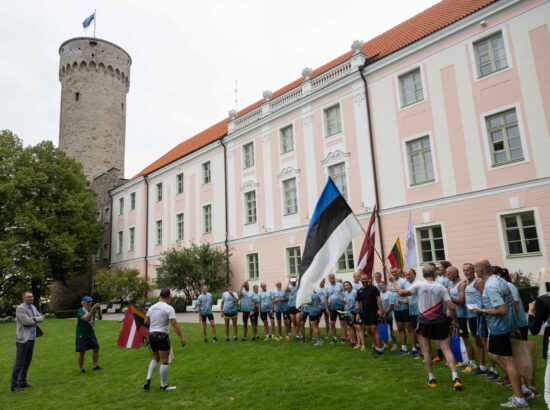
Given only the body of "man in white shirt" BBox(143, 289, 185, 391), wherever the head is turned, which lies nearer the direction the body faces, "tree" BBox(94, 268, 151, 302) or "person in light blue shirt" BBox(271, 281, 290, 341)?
the person in light blue shirt

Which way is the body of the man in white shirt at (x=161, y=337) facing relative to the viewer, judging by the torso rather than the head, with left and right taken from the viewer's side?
facing away from the viewer and to the right of the viewer

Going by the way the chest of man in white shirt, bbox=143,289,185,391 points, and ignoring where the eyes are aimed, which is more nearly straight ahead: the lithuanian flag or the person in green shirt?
the lithuanian flag

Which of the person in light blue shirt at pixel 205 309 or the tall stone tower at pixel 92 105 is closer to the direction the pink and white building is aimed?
the person in light blue shirt

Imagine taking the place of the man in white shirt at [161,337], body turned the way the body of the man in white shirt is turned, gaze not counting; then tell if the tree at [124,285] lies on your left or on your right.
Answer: on your left

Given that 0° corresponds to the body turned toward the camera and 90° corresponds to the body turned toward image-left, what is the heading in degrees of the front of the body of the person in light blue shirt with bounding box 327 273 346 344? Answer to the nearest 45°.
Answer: approximately 0°

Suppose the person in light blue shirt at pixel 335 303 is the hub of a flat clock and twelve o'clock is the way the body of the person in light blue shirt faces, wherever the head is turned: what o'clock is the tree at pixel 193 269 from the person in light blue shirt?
The tree is roughly at 5 o'clock from the person in light blue shirt.

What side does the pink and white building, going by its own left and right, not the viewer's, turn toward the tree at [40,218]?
right
